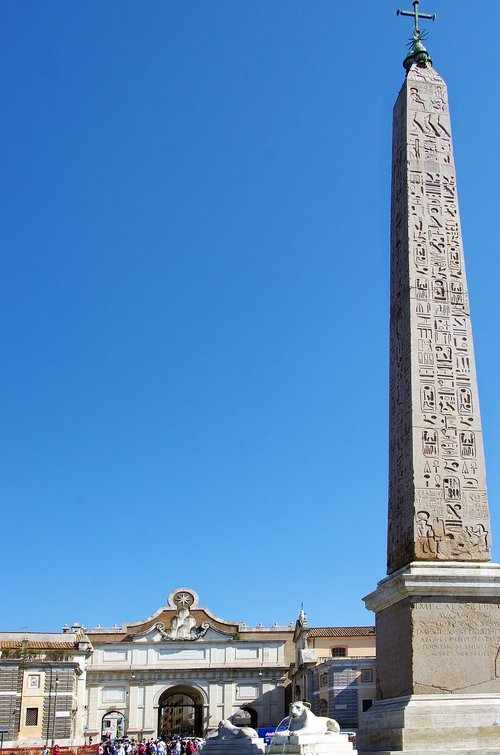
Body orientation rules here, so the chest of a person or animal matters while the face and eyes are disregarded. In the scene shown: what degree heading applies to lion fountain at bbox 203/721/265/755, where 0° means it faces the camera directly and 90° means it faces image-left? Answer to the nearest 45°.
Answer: approximately 90°

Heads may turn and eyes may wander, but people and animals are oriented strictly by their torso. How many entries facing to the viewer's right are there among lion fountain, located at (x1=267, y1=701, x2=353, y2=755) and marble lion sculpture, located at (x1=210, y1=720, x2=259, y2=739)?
0

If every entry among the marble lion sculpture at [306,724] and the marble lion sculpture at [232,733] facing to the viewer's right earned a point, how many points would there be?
0

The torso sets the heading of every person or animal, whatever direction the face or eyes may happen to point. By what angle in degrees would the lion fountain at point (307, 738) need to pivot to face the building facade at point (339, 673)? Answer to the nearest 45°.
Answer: approximately 135° to its right

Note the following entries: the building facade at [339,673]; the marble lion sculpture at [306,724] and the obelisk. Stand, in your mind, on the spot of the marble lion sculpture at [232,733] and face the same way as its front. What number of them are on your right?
1

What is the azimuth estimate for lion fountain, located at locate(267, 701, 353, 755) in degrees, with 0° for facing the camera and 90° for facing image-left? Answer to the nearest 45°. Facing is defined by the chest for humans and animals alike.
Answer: approximately 45°

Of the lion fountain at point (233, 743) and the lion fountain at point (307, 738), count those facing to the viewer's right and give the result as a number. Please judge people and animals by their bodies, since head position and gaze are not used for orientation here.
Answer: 0

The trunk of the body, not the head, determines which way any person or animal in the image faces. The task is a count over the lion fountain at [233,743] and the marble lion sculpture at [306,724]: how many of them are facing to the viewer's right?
0
